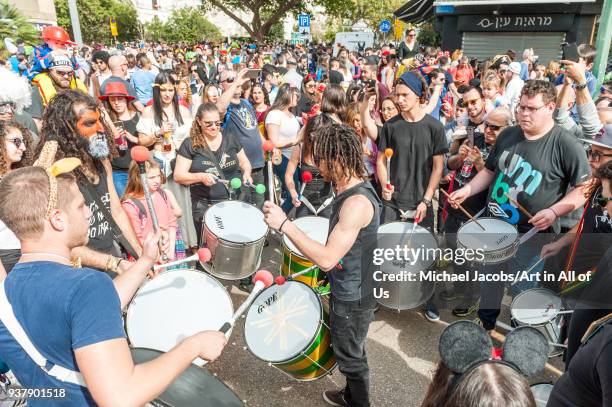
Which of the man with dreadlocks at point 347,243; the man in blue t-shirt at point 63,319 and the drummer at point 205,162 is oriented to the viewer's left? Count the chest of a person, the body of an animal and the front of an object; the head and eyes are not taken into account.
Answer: the man with dreadlocks

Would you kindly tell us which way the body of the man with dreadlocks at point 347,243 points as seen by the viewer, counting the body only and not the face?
to the viewer's left

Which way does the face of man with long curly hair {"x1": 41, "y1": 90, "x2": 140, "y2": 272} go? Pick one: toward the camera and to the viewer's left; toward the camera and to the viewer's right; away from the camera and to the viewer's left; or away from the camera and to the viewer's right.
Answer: toward the camera and to the viewer's right

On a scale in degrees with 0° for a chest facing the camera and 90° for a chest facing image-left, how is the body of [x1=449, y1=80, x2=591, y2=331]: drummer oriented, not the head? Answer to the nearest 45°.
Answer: approximately 45°

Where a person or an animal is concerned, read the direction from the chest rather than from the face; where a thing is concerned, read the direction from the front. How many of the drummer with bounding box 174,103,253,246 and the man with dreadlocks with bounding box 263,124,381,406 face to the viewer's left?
1

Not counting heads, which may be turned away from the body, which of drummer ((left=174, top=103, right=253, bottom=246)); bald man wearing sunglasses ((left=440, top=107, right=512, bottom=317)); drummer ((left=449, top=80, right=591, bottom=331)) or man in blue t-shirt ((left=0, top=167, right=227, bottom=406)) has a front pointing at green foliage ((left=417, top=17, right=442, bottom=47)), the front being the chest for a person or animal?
the man in blue t-shirt

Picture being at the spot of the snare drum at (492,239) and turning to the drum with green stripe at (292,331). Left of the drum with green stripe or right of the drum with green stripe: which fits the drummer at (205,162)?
right

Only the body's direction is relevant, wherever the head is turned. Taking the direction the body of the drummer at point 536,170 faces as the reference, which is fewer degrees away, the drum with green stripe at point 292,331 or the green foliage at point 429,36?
the drum with green stripe

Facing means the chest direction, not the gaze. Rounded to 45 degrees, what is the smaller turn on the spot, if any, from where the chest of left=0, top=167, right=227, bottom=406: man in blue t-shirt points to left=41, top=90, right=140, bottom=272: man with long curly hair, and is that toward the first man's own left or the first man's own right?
approximately 45° to the first man's own left

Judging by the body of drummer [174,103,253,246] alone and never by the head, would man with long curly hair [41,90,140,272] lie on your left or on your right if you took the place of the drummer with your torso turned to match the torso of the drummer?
on your right

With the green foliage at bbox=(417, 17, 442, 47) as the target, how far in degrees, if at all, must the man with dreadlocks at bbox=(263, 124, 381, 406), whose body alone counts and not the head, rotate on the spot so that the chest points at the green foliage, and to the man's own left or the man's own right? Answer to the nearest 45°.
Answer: approximately 90° to the man's own right

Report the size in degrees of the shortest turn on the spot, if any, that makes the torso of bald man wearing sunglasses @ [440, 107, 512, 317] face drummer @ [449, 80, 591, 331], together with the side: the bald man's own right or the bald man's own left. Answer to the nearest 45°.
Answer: approximately 90° to the bald man's own left

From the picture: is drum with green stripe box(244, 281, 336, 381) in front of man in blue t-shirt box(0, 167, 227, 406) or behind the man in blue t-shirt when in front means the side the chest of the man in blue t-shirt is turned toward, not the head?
in front
